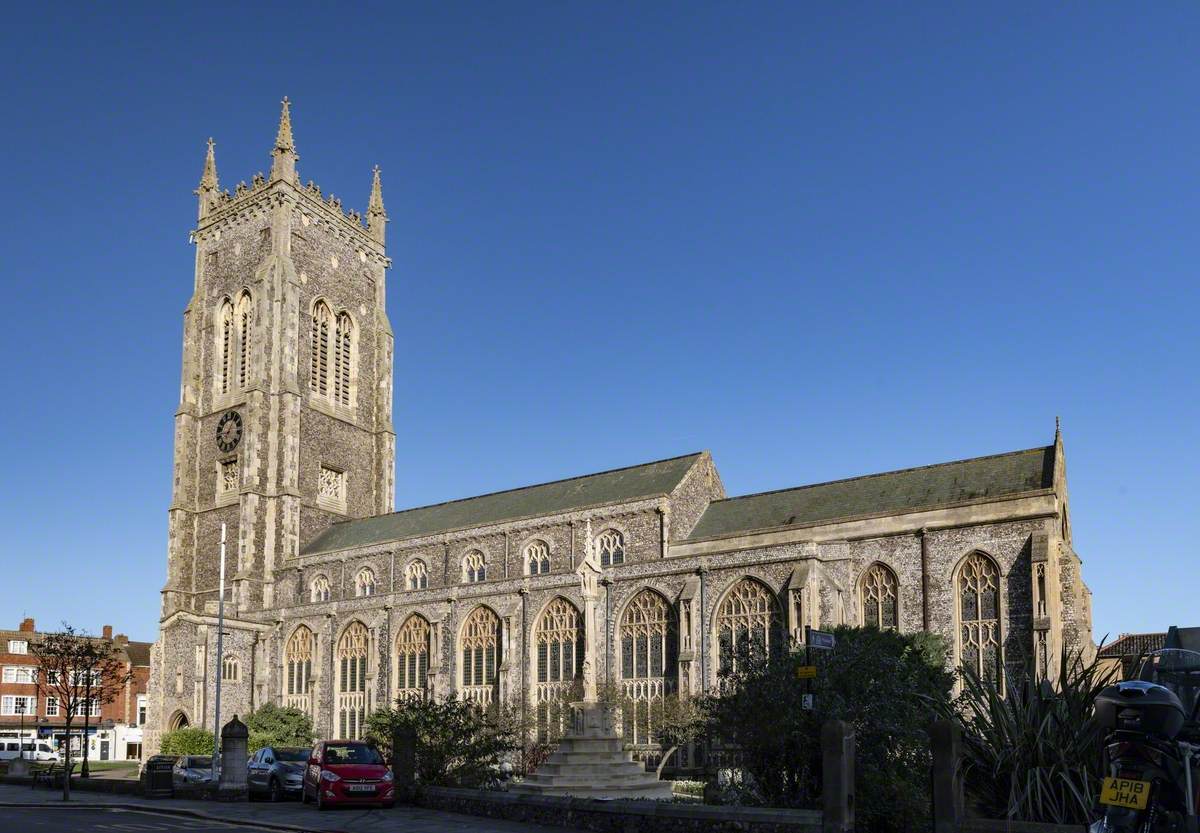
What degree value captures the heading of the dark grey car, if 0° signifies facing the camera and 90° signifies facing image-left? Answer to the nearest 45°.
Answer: approximately 315°

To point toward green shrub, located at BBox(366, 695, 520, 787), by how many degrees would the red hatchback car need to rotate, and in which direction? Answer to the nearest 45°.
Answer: approximately 90° to its left

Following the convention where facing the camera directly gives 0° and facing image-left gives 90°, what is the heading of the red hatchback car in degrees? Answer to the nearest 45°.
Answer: approximately 315°

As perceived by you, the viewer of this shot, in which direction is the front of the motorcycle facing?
facing away from the viewer and to the right of the viewer

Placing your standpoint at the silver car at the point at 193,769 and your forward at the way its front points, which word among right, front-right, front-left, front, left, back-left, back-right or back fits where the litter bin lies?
front-right

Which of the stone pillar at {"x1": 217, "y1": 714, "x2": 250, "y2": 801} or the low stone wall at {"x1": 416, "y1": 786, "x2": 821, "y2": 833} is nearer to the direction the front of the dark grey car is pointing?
the low stone wall

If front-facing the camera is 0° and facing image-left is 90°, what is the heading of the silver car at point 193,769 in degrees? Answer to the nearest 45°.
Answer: approximately 315°
